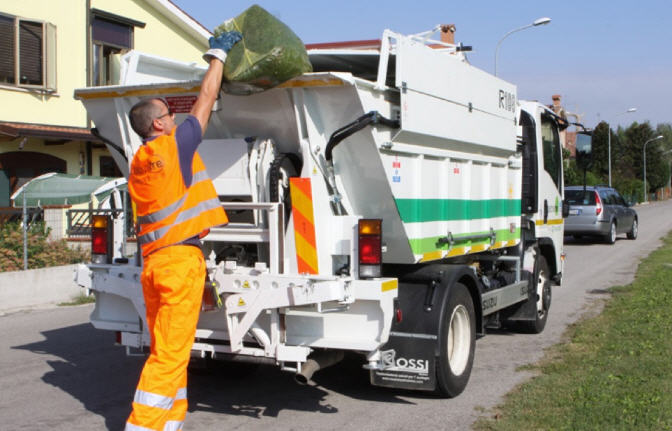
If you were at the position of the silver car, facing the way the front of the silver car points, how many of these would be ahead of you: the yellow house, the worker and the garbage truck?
0

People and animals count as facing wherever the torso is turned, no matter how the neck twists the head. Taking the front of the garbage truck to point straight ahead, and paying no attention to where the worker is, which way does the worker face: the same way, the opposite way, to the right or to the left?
the same way

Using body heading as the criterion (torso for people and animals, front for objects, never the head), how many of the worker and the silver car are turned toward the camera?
0

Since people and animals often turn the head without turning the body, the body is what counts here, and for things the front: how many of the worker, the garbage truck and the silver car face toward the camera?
0

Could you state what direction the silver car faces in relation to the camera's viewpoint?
facing away from the viewer and to the right of the viewer

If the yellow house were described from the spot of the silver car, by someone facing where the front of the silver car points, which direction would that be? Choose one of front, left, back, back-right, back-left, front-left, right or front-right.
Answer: back

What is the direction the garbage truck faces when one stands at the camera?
facing away from the viewer and to the right of the viewer

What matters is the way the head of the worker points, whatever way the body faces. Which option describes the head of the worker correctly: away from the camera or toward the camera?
away from the camera

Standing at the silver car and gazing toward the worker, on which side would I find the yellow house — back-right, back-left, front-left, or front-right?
front-right

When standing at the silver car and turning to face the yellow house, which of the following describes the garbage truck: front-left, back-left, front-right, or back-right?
front-left

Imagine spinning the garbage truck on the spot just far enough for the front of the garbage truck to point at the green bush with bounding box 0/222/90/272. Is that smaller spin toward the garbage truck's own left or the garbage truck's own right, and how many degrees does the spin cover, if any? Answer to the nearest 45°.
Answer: approximately 90° to the garbage truck's own left

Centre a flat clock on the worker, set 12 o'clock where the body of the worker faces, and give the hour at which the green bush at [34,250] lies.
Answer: The green bush is roughly at 10 o'clock from the worker.

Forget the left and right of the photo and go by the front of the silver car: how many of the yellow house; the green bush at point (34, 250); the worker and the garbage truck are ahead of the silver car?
0

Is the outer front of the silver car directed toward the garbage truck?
no

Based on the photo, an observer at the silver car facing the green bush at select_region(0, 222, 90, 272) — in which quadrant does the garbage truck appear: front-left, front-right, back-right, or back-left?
front-left

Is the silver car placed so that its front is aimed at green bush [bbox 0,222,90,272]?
no

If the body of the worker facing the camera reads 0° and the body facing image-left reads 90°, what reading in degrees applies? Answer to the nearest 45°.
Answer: approximately 225°
